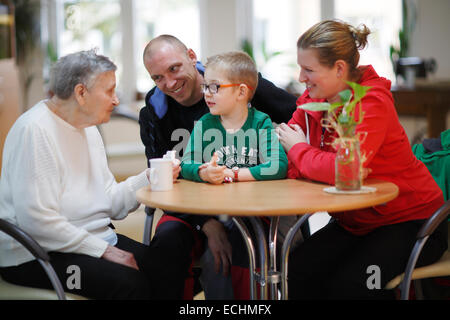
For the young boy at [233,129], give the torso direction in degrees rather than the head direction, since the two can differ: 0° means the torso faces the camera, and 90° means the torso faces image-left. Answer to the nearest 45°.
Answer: approximately 0°

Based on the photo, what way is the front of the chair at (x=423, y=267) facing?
to the viewer's left

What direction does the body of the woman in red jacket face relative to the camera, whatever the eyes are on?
to the viewer's left

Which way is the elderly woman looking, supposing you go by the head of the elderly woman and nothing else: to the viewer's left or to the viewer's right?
to the viewer's right

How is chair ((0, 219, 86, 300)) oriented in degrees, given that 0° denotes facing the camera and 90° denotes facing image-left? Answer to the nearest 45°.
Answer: approximately 270°

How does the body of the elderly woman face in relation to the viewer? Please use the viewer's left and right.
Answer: facing to the right of the viewer

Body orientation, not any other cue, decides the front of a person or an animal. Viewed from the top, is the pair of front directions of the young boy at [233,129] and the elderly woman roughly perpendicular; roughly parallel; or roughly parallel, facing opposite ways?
roughly perpendicular
